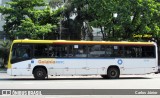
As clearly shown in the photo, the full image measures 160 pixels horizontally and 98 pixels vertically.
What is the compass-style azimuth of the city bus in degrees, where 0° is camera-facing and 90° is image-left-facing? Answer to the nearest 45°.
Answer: approximately 90°
